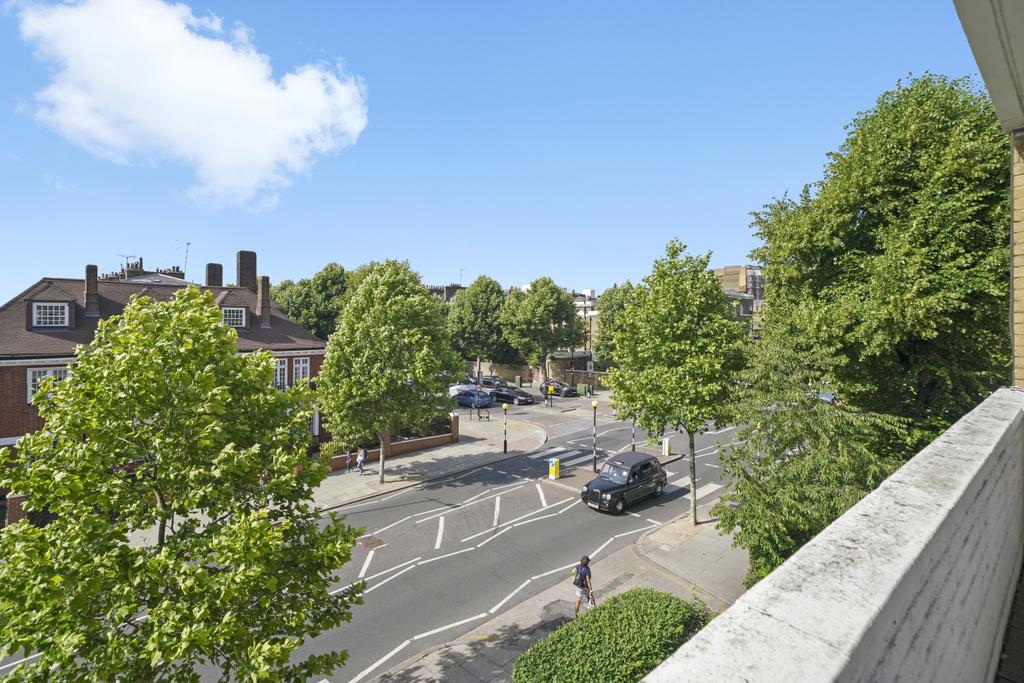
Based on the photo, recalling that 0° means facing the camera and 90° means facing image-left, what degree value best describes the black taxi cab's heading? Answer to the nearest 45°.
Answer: approximately 45°

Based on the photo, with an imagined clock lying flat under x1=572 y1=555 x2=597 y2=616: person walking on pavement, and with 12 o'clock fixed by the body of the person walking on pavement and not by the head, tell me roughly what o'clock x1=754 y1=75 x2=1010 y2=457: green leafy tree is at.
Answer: The green leafy tree is roughly at 1 o'clock from the person walking on pavement.

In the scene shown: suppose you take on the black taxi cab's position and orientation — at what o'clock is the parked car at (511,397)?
The parked car is roughly at 4 o'clock from the black taxi cab.

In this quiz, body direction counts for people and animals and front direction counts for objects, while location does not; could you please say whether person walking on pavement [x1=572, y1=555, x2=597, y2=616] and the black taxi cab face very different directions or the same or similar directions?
very different directions

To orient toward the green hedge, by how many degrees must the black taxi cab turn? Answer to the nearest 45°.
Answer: approximately 45° to its left

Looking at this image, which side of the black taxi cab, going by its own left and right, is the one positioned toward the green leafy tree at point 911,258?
left

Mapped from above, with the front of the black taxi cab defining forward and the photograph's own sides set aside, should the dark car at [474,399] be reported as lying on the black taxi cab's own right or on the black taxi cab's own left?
on the black taxi cab's own right

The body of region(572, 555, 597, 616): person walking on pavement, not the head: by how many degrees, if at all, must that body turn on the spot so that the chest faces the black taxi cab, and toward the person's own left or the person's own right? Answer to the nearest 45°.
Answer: approximately 45° to the person's own left

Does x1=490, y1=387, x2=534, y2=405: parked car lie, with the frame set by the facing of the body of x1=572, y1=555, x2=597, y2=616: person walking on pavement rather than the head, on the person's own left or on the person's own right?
on the person's own left

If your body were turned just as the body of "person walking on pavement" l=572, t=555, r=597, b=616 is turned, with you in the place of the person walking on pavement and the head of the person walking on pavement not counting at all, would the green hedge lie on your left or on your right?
on your right

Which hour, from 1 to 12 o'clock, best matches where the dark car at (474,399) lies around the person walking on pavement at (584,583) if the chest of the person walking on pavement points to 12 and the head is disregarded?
The dark car is roughly at 10 o'clock from the person walking on pavement.

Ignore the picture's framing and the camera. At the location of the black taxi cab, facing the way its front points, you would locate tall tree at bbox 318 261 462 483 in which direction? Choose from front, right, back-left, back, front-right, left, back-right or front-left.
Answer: front-right

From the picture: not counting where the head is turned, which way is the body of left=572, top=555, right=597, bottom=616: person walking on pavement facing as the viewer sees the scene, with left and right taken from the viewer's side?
facing away from the viewer and to the right of the viewer
